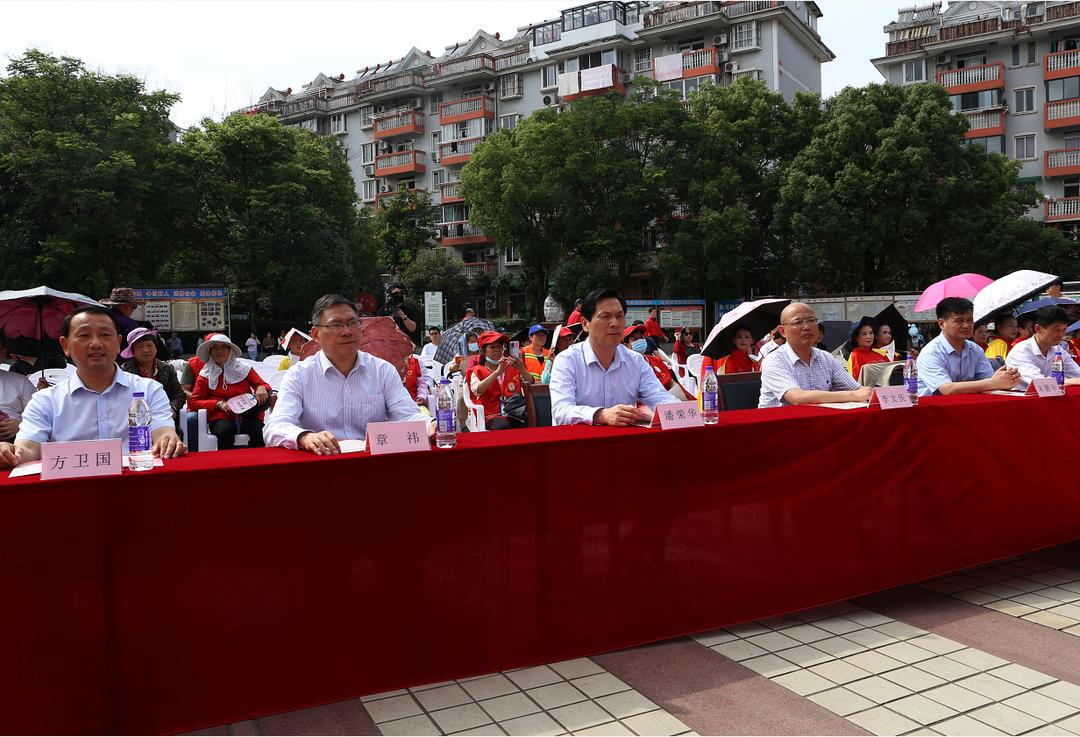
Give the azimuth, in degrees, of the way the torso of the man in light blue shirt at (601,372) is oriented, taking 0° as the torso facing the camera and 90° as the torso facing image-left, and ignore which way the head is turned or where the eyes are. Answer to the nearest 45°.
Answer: approximately 315°

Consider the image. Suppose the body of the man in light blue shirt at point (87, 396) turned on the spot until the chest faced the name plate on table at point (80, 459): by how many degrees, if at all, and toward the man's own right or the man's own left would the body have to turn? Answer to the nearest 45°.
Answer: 0° — they already face it

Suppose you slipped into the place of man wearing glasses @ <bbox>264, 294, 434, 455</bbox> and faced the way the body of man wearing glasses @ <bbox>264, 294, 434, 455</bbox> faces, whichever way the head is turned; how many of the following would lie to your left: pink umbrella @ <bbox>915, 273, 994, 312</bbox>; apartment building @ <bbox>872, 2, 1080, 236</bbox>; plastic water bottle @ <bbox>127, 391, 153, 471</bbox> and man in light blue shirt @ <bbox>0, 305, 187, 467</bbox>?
2

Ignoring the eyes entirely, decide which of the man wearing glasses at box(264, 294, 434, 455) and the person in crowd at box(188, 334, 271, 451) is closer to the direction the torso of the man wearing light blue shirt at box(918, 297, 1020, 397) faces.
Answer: the man wearing glasses

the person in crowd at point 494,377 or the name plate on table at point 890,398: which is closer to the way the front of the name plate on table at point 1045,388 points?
the name plate on table

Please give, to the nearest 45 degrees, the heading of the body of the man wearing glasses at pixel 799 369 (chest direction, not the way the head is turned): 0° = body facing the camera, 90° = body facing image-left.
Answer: approximately 315°

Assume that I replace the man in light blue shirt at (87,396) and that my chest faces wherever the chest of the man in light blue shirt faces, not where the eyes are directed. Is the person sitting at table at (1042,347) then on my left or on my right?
on my left

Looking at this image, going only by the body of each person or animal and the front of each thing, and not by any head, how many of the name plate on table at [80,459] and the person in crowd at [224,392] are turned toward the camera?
2

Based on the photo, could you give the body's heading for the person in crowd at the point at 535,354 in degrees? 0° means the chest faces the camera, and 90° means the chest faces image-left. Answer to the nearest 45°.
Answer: approximately 315°

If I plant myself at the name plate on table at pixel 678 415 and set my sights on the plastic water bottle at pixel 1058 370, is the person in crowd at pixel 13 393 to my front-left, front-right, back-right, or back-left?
back-left

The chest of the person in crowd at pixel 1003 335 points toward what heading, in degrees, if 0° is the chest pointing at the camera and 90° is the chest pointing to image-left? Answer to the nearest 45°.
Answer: approximately 315°

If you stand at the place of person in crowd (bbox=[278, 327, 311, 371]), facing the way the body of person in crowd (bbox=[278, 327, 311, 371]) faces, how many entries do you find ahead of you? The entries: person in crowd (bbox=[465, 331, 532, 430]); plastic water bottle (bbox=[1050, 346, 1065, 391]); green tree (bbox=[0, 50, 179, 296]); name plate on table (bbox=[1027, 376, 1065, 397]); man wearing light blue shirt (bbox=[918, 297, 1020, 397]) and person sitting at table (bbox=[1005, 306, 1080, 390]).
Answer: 5

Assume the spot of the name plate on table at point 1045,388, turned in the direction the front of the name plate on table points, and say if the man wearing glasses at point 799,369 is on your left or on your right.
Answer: on your right

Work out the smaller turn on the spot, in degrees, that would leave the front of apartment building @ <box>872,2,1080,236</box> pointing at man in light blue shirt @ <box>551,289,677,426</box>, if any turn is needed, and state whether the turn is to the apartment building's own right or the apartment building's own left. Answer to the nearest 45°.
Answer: approximately 45° to the apartment building's own left

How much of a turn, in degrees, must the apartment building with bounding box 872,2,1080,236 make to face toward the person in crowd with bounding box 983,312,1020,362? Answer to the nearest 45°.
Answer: approximately 45° to its left
